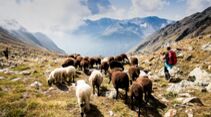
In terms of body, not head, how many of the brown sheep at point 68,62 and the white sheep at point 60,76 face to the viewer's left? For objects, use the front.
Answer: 2

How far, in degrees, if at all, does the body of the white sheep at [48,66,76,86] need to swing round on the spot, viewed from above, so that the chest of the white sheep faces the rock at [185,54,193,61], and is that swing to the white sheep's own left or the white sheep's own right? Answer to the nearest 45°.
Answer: approximately 180°

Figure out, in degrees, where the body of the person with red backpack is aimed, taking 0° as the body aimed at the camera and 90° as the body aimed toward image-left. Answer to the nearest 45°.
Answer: approximately 135°

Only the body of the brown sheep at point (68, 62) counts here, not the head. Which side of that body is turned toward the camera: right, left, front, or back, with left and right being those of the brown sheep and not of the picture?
left

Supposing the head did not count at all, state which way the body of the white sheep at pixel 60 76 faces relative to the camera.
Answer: to the viewer's left

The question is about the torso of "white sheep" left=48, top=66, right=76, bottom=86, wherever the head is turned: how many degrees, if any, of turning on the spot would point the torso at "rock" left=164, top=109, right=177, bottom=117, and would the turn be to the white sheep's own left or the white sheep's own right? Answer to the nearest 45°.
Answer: approximately 135° to the white sheep's own left
